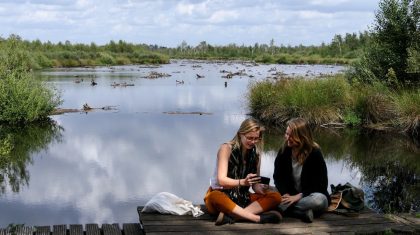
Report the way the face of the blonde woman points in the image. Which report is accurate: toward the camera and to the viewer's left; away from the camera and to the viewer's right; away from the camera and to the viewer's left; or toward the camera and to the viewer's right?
toward the camera and to the viewer's right

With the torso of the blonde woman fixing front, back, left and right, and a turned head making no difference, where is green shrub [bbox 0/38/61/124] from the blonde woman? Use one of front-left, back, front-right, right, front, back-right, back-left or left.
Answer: back

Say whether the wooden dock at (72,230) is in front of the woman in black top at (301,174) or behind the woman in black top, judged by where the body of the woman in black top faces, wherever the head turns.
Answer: in front

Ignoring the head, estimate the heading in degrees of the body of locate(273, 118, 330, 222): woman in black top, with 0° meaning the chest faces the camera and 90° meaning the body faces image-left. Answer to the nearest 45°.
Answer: approximately 45°

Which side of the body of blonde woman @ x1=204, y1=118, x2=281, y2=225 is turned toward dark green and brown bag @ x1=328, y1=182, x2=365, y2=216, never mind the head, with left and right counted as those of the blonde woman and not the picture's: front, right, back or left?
left

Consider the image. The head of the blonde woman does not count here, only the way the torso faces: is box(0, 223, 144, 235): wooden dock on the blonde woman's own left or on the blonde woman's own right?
on the blonde woman's own right

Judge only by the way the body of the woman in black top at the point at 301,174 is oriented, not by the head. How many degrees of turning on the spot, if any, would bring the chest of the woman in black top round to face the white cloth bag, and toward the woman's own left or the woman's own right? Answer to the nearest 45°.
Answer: approximately 45° to the woman's own right

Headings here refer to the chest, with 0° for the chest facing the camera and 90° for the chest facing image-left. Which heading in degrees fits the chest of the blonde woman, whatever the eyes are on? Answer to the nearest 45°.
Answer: approximately 315°

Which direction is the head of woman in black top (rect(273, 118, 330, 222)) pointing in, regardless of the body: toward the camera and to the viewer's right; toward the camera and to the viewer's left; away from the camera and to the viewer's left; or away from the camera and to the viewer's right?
toward the camera and to the viewer's left
